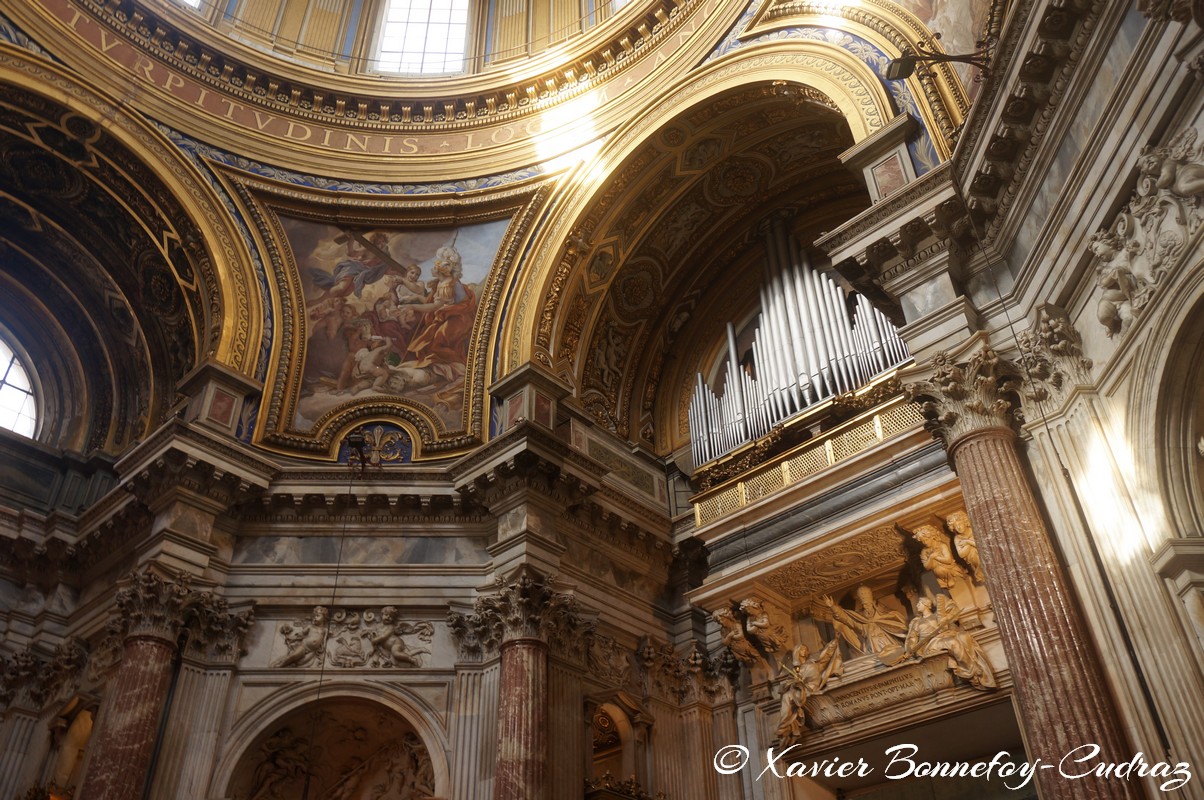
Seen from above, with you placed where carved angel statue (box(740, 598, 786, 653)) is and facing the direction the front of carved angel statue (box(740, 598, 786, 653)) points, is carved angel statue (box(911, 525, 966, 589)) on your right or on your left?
on your left

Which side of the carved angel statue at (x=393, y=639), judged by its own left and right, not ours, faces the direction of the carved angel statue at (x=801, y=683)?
left

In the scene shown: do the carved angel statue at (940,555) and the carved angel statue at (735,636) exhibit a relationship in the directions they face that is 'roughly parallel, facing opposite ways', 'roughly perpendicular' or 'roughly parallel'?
roughly parallel

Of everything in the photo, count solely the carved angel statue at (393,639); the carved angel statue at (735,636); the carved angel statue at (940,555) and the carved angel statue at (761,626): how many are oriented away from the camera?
0

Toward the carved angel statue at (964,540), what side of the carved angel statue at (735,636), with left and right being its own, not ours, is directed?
left

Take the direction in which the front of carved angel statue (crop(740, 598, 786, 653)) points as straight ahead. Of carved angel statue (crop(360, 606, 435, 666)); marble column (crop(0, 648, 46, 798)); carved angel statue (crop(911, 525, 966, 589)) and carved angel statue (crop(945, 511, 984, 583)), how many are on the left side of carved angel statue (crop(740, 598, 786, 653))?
2

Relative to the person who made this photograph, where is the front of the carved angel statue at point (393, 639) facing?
facing the viewer

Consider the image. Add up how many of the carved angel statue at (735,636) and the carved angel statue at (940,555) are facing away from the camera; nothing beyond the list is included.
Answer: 0

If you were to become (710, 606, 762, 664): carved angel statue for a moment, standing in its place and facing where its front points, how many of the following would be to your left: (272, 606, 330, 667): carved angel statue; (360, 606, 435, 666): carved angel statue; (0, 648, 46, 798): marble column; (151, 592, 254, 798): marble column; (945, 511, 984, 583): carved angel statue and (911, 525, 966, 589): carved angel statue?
2

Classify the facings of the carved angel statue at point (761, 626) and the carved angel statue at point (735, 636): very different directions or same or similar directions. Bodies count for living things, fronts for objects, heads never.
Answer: same or similar directions

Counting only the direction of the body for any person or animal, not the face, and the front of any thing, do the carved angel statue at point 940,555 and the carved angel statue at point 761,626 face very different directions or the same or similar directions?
same or similar directions

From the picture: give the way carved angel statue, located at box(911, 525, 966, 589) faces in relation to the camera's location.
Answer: facing the viewer and to the left of the viewer

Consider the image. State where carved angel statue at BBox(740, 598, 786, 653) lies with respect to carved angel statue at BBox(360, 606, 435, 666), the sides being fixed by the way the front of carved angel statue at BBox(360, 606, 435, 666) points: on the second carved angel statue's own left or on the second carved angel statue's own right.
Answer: on the second carved angel statue's own left

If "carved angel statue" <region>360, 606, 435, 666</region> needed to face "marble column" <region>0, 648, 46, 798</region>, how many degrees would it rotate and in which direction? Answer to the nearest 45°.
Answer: approximately 135° to its right

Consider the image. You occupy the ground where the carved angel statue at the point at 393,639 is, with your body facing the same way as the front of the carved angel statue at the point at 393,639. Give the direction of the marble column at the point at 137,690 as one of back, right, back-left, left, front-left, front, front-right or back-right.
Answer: right
